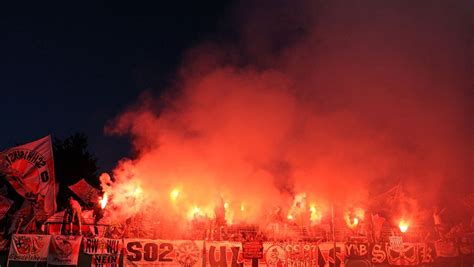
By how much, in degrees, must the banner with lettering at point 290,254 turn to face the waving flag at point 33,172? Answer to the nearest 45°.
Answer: approximately 90° to its right

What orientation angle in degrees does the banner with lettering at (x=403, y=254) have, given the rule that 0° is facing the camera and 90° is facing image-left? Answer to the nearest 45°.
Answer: approximately 0°

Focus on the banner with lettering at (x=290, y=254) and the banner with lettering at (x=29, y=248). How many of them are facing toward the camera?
2

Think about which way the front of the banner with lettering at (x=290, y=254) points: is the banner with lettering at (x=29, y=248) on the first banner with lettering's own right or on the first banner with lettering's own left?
on the first banner with lettering's own right

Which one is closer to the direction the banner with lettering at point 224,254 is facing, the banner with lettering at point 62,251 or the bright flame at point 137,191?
the banner with lettering

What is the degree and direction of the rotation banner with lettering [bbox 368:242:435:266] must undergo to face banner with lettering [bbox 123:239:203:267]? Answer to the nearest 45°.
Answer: approximately 45° to its right
